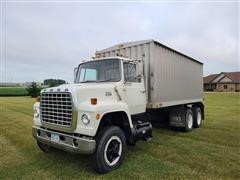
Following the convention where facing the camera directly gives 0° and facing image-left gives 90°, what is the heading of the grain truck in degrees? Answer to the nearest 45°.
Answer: approximately 45°
